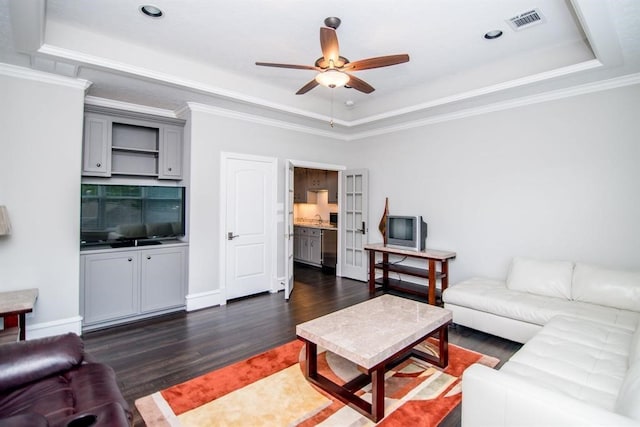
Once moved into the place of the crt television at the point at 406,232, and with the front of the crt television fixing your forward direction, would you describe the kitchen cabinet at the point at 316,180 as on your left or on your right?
on your right

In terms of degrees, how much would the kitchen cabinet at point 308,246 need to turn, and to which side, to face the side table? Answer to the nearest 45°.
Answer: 0° — it already faces it

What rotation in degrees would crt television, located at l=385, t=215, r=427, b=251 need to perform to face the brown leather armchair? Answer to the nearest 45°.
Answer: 0° — it already faces it

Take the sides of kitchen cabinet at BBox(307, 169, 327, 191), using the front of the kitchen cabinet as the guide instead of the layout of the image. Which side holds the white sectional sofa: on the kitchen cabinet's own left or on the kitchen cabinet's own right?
on the kitchen cabinet's own left

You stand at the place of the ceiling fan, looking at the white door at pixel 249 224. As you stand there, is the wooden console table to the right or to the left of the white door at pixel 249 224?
right

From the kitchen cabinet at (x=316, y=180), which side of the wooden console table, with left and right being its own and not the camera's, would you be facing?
right

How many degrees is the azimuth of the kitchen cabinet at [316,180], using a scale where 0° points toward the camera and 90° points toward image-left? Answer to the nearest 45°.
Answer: approximately 45°

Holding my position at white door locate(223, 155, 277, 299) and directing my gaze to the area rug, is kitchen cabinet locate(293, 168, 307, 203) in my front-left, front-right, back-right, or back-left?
back-left

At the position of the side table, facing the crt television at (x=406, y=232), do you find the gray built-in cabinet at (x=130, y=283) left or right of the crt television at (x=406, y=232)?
left

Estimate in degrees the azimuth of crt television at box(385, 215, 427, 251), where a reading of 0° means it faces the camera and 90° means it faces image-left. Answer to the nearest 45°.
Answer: approximately 45°
